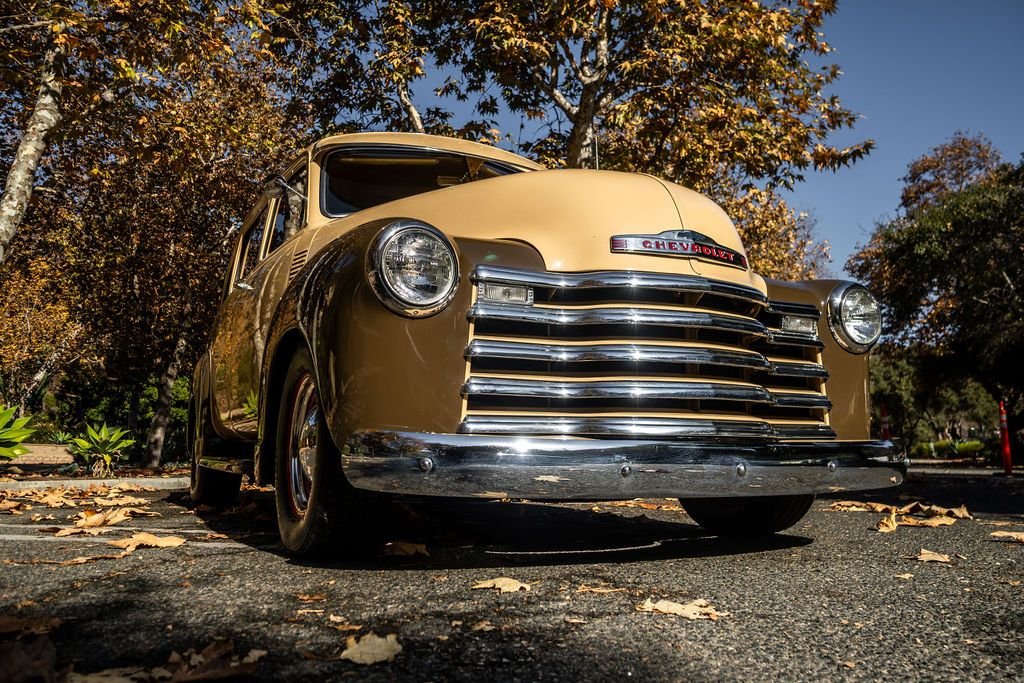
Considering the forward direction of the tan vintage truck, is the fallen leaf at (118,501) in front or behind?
behind

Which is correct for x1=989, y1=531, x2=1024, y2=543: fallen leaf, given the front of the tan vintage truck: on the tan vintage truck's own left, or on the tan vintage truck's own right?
on the tan vintage truck's own left

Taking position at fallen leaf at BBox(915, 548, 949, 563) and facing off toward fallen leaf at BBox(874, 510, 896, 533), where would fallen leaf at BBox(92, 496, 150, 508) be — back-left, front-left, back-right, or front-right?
front-left

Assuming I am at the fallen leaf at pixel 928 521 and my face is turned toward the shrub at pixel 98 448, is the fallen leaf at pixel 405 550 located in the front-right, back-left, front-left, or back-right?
front-left

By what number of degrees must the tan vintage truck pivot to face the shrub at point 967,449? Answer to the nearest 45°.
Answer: approximately 90° to its left

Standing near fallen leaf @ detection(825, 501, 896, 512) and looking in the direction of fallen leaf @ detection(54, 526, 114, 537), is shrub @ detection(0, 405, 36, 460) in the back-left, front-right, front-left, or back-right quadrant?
front-right

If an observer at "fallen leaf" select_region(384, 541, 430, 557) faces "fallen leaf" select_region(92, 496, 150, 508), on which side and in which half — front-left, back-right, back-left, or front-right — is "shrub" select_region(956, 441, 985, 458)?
front-right

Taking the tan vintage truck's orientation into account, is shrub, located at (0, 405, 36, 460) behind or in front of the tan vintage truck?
behind

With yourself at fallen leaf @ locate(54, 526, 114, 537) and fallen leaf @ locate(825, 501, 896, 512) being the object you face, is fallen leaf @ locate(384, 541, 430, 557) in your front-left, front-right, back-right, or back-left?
front-right

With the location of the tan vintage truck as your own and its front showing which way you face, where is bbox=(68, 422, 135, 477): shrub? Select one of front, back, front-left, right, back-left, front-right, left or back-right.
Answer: back

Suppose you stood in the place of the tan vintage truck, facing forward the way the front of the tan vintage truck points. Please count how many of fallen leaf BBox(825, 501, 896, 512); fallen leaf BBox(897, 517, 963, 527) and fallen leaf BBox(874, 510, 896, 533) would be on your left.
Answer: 3
